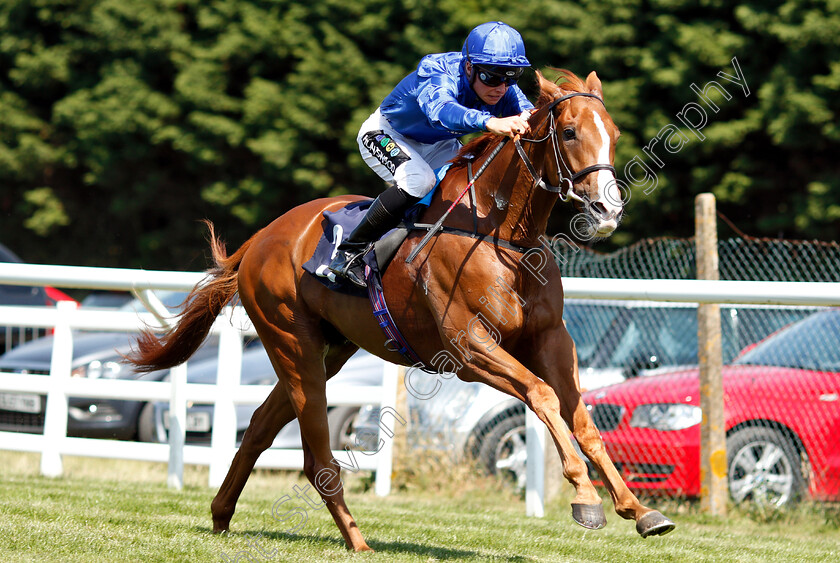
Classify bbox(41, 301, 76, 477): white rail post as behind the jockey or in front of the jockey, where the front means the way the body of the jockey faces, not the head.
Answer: behind

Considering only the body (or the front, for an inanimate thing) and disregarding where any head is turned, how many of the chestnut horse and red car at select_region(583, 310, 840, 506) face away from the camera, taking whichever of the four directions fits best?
0

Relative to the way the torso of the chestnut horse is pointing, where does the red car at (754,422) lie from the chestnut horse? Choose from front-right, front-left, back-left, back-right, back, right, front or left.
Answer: left

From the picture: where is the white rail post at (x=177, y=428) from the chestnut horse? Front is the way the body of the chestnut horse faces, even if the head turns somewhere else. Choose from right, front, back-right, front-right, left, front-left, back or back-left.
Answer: back

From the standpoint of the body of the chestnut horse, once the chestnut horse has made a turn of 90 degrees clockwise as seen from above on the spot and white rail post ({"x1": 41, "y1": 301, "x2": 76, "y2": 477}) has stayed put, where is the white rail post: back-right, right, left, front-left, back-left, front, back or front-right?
right

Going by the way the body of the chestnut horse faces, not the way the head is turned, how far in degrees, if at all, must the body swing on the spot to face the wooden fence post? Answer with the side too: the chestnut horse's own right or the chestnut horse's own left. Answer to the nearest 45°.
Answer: approximately 90° to the chestnut horse's own left

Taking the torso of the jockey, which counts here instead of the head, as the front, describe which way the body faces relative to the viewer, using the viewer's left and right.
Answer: facing the viewer and to the right of the viewer

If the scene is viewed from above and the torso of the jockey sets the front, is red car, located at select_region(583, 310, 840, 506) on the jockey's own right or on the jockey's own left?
on the jockey's own left

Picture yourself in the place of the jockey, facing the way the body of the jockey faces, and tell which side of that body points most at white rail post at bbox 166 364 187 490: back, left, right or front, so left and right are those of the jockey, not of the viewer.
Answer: back

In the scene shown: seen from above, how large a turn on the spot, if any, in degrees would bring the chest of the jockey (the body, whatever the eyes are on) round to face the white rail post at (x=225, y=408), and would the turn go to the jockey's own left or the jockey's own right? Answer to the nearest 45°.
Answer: approximately 180°

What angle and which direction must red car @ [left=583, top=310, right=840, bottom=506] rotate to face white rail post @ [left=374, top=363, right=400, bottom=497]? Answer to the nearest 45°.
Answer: approximately 45° to its right

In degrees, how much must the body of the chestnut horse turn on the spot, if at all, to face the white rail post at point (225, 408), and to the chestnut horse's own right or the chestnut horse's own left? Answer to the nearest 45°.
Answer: approximately 180°

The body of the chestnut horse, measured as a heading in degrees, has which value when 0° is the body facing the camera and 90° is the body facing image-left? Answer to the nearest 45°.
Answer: approximately 315°
